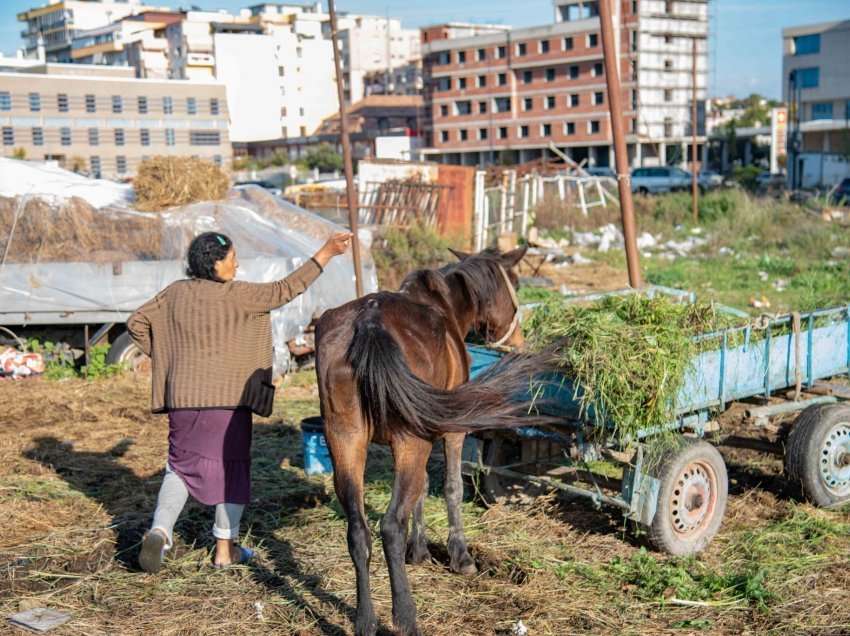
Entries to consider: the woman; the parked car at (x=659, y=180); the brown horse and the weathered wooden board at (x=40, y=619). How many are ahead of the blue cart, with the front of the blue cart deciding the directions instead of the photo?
3

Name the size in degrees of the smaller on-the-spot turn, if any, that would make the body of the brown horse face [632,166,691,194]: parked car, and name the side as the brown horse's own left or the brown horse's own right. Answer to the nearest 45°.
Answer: approximately 45° to the brown horse's own left

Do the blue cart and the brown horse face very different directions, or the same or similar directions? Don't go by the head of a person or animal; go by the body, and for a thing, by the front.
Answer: very different directions

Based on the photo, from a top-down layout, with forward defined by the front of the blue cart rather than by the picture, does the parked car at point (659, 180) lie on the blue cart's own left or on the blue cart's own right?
on the blue cart's own right

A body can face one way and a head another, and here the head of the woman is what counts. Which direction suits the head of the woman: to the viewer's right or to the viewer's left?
to the viewer's right

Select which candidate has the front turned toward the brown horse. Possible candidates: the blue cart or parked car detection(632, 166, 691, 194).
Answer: the blue cart

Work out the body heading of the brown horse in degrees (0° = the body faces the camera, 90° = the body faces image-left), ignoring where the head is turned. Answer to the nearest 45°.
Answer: approximately 225°

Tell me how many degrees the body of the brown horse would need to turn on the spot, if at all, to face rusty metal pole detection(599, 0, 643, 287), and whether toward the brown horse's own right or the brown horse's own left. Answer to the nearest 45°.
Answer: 0° — it already faces it
